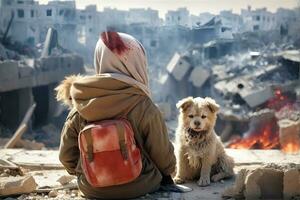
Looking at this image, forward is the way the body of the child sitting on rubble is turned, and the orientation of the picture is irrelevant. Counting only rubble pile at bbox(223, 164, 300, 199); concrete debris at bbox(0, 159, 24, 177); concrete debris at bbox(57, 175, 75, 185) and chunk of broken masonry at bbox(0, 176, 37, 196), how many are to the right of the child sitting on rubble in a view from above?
1

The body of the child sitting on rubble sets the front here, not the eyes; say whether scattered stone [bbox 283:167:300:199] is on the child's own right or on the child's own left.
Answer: on the child's own right

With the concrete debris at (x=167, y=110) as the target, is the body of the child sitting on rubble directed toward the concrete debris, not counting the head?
yes

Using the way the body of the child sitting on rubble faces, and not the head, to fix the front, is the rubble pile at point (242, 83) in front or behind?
in front

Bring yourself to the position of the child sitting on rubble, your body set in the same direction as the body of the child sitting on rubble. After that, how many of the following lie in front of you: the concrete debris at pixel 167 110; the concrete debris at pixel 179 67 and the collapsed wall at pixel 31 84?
3

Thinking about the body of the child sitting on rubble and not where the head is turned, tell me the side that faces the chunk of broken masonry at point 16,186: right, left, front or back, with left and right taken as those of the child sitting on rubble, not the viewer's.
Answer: left

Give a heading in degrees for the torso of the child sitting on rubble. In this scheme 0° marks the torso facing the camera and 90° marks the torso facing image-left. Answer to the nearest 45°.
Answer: approximately 180°

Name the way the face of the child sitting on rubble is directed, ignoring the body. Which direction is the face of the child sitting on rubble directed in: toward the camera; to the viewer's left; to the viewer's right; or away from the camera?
away from the camera

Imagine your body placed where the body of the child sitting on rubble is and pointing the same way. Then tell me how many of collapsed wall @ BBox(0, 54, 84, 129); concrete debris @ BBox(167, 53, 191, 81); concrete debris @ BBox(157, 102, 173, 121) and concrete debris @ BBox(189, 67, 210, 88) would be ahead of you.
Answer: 4

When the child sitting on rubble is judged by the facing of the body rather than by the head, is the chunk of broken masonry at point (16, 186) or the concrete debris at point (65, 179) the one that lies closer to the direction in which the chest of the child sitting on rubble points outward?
the concrete debris

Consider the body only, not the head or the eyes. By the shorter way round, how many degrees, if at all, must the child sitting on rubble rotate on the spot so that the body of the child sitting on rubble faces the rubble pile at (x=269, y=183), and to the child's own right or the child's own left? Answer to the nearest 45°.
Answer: approximately 90° to the child's own right

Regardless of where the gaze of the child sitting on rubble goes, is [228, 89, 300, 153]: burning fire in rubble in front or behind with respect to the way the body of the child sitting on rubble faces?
in front

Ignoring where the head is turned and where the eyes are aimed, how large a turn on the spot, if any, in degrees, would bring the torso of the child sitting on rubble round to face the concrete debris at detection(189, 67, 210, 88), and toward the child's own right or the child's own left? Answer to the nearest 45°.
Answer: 0° — they already face it
